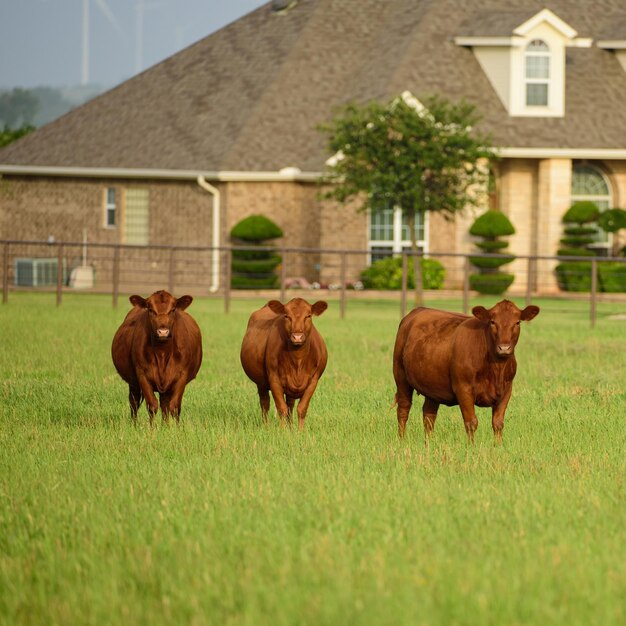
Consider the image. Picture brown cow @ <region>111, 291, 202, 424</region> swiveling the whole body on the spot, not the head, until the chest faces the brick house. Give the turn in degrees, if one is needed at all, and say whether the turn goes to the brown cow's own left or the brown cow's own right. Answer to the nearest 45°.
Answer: approximately 180°

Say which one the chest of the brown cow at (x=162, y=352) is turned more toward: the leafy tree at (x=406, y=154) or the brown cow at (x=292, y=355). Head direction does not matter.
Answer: the brown cow

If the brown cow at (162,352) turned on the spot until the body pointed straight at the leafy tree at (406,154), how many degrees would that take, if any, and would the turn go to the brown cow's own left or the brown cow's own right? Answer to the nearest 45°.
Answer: approximately 180°

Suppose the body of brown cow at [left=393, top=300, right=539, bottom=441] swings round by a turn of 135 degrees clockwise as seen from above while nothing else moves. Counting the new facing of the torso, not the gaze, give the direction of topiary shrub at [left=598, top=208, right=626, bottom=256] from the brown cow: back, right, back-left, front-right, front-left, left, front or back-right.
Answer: right

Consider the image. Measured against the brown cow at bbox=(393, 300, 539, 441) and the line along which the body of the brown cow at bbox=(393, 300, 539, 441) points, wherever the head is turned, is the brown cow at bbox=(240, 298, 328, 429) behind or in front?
behind

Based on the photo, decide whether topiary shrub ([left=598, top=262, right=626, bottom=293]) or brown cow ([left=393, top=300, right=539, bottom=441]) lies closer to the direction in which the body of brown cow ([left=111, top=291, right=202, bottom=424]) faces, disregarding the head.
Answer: the brown cow

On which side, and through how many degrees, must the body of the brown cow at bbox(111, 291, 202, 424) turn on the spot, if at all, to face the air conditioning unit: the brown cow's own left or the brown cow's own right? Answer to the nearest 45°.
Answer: approximately 180°

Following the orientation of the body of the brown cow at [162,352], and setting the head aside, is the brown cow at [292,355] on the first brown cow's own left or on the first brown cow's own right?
on the first brown cow's own left

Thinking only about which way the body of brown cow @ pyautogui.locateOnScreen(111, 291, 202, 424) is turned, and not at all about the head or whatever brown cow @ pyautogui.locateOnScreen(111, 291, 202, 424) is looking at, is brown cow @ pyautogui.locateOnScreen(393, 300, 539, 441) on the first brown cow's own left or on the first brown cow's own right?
on the first brown cow's own left

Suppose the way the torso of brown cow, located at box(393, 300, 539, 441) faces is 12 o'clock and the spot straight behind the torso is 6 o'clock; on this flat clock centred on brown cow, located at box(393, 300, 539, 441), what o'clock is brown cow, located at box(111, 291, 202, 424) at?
brown cow, located at box(111, 291, 202, 424) is roughly at 5 o'clock from brown cow, located at box(393, 300, 539, 441).

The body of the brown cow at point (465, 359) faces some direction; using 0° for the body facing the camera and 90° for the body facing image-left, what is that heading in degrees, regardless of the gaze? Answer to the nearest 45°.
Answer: approximately 315°
